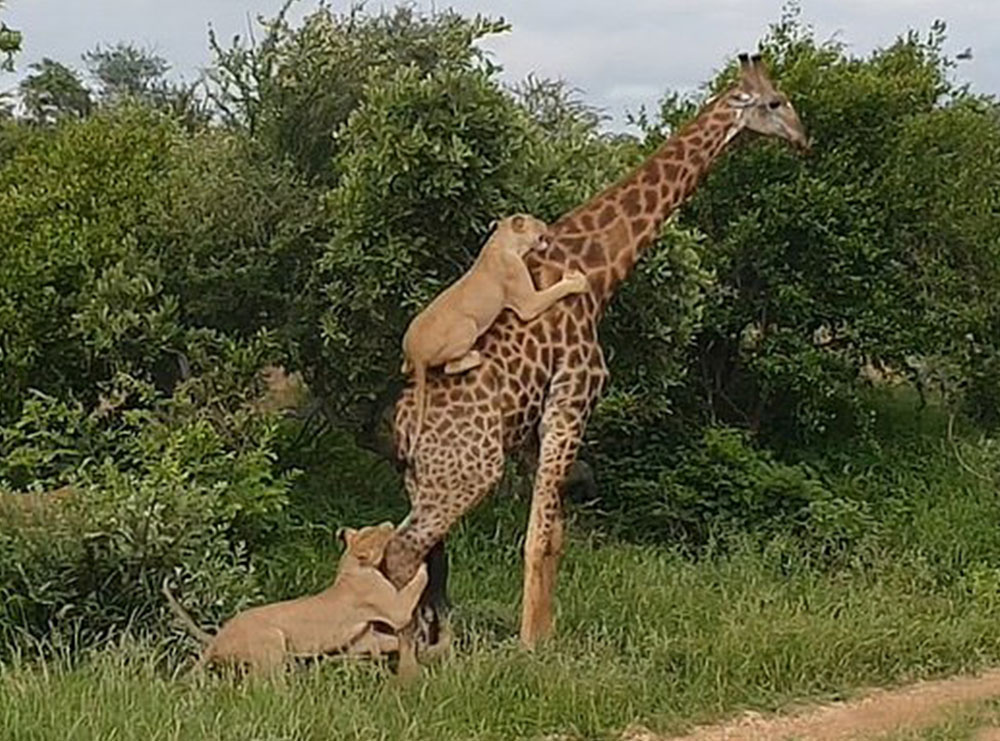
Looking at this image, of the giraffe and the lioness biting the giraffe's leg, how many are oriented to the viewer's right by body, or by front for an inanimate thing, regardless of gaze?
2

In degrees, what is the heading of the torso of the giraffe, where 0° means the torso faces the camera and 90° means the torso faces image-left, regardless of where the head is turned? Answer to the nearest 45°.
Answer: approximately 270°

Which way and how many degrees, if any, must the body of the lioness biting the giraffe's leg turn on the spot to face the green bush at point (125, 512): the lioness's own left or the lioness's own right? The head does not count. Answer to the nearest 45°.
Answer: approximately 135° to the lioness's own left

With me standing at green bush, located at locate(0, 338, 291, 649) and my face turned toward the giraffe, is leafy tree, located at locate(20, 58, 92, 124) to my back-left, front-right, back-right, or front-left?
back-left

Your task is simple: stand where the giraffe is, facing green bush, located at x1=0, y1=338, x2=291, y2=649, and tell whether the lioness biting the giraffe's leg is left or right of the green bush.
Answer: left

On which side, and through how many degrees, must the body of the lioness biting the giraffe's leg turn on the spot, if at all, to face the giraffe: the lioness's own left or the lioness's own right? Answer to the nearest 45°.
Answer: approximately 45° to the lioness's own left

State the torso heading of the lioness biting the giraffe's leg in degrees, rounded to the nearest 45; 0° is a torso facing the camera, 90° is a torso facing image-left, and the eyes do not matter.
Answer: approximately 270°

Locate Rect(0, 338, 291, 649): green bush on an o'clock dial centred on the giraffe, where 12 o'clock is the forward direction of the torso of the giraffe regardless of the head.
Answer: The green bush is roughly at 6 o'clock from the giraffe.

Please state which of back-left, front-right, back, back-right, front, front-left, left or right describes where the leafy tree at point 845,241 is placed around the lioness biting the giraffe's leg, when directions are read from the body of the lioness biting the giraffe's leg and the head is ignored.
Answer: front-left

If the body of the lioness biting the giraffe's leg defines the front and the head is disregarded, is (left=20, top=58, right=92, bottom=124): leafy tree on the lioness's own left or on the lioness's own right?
on the lioness's own left

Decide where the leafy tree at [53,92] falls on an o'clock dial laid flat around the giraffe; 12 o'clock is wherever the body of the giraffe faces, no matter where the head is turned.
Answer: The leafy tree is roughly at 8 o'clock from the giraffe.

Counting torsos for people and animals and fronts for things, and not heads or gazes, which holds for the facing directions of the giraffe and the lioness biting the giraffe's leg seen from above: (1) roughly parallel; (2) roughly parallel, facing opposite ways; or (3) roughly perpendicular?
roughly parallel
